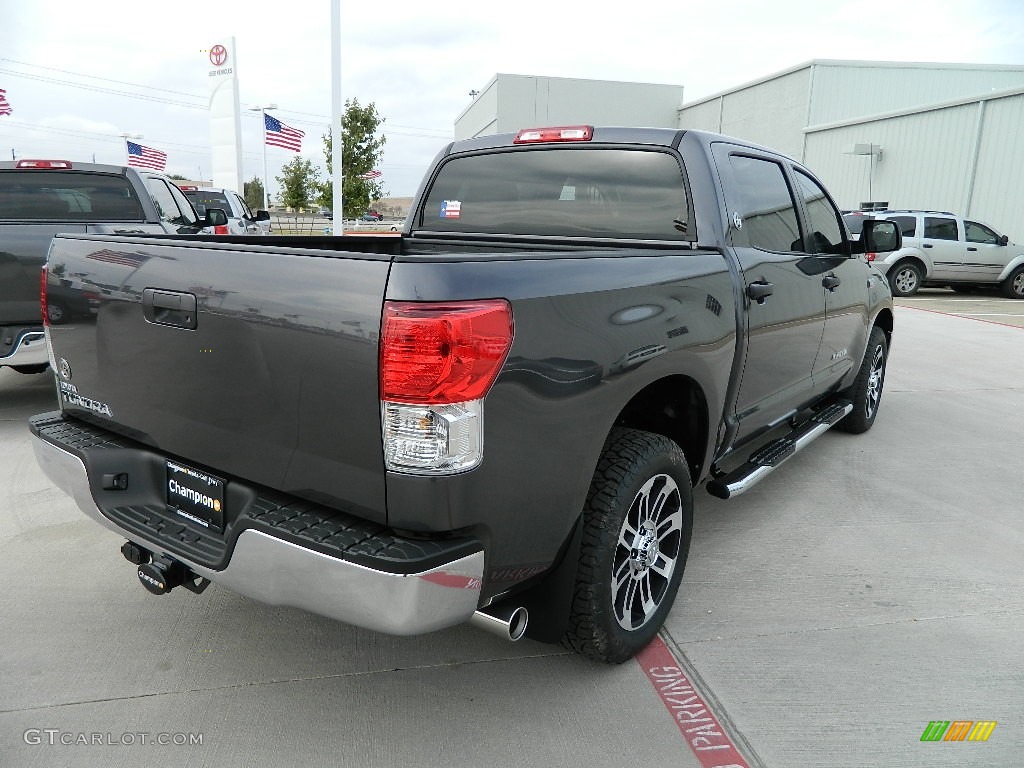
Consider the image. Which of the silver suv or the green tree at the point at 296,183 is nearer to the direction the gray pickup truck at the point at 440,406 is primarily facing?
the silver suv

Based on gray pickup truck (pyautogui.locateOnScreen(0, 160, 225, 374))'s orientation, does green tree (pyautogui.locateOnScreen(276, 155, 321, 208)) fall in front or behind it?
in front

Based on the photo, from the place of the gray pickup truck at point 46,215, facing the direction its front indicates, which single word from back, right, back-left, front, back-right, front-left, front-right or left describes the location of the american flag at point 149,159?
front-left

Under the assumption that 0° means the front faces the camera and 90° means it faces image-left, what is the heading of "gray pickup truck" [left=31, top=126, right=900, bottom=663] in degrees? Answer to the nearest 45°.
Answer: approximately 225°

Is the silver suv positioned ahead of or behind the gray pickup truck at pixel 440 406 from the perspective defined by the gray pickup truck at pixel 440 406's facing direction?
ahead

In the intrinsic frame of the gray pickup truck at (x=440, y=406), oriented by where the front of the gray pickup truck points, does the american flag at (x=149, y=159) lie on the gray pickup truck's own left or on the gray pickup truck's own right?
on the gray pickup truck's own left

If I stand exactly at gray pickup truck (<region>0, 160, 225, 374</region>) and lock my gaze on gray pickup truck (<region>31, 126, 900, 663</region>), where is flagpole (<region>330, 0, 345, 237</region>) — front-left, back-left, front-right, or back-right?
back-left

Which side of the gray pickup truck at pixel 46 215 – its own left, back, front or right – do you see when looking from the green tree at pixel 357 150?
front

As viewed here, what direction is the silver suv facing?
to the viewer's right

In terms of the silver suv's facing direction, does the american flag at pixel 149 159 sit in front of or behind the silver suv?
behind

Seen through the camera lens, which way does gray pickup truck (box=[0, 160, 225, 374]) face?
facing away from the viewer and to the right of the viewer
